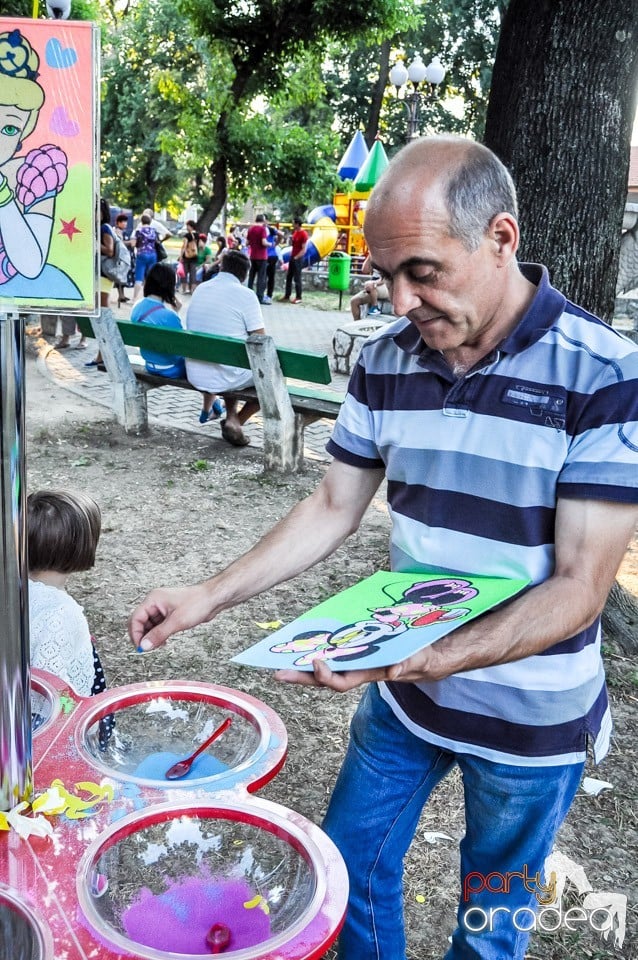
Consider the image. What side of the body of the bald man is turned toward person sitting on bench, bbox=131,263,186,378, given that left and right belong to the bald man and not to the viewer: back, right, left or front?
right

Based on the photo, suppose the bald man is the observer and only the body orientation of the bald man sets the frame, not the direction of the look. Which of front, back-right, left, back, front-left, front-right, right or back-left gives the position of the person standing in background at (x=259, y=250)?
back-right

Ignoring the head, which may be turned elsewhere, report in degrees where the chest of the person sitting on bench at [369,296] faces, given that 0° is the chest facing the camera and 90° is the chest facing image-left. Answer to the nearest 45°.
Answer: approximately 90°

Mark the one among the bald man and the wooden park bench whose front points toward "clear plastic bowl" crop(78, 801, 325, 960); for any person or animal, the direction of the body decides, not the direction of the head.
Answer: the bald man

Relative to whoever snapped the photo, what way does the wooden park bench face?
facing away from the viewer and to the right of the viewer

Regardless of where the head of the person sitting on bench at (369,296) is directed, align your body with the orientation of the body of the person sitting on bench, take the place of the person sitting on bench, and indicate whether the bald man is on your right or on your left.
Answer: on your left

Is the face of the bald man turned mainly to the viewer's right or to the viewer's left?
to the viewer's left

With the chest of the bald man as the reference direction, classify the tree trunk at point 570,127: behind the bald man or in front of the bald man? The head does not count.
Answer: behind

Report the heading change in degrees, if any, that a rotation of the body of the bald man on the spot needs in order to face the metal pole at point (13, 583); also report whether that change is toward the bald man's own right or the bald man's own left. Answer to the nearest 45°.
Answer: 0° — they already face it

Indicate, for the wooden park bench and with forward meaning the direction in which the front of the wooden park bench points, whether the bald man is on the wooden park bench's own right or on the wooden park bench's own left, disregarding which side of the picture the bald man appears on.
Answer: on the wooden park bench's own right

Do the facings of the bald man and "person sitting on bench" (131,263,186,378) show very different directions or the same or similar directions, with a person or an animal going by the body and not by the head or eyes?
very different directions

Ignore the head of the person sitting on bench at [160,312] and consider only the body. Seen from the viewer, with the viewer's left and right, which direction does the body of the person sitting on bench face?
facing away from the viewer and to the right of the viewer

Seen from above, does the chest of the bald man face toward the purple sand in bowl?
yes

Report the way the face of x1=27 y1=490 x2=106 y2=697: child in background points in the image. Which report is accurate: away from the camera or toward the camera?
away from the camera
